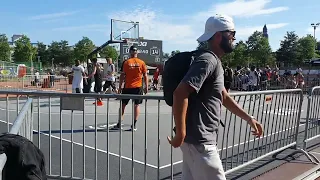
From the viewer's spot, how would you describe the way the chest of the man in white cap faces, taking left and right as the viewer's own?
facing to the right of the viewer

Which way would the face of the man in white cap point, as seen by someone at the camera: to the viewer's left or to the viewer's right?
to the viewer's right

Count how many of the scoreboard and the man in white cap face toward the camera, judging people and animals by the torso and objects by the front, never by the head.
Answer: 1

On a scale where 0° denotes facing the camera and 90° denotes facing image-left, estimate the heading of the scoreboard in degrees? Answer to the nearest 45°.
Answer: approximately 0°

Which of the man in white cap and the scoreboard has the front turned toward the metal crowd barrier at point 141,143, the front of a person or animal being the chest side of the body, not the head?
the scoreboard

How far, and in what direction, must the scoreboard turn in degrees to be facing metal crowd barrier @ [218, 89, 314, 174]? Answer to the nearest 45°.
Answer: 0° — it already faces it

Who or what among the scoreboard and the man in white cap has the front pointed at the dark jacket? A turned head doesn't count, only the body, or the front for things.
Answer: the scoreboard

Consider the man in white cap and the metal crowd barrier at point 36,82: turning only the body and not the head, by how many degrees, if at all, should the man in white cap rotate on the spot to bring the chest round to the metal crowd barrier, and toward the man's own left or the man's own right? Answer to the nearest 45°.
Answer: approximately 135° to the man's own left

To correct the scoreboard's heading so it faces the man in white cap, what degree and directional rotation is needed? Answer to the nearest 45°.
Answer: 0° — it already faces them

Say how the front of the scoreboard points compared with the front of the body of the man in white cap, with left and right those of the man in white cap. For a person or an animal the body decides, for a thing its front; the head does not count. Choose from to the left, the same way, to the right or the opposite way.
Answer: to the right

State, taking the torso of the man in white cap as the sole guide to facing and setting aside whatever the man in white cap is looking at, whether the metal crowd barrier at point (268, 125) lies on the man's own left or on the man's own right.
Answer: on the man's own left

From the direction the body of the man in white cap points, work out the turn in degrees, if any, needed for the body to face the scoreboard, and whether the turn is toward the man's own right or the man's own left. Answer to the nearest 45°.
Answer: approximately 90° to the man's own left

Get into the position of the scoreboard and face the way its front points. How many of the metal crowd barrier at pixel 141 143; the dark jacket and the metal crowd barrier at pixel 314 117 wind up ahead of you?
3
